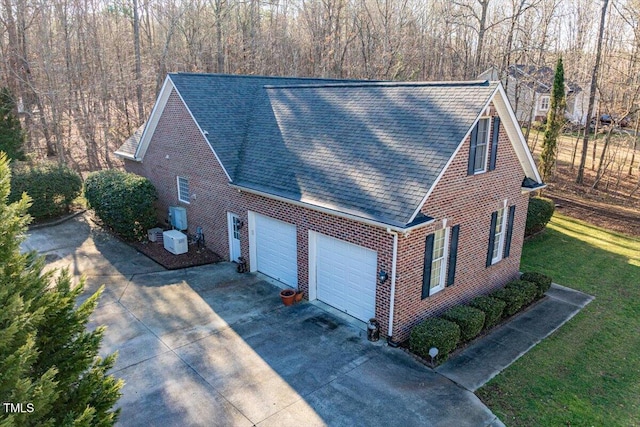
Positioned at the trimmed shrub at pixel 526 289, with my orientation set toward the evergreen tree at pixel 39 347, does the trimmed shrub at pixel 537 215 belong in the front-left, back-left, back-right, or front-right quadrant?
back-right
